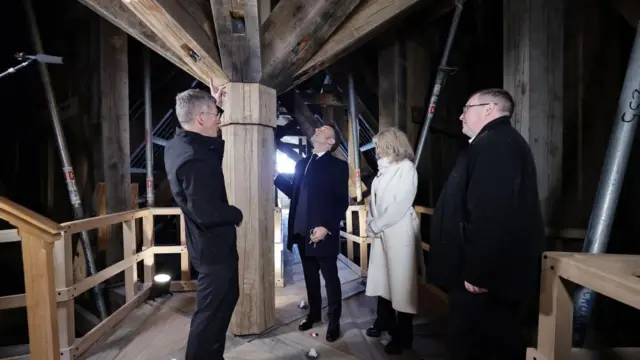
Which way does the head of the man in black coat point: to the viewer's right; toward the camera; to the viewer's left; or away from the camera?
to the viewer's left

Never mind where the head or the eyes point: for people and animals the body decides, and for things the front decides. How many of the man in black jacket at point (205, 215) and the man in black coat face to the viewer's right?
1

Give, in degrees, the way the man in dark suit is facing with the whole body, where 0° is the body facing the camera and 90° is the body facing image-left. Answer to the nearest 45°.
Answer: approximately 45°

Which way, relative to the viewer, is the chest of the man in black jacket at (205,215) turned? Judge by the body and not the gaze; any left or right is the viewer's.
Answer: facing to the right of the viewer

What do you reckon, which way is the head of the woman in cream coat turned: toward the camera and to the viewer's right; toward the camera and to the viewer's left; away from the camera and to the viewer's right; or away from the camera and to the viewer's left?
away from the camera and to the viewer's left

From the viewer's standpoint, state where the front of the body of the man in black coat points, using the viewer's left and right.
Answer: facing to the left of the viewer

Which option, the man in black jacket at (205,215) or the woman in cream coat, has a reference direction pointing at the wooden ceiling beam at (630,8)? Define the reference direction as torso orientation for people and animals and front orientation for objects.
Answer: the man in black jacket

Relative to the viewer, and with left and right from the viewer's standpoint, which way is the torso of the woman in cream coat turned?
facing to the left of the viewer

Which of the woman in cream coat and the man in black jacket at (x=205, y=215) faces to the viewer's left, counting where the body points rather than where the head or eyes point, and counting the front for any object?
the woman in cream coat

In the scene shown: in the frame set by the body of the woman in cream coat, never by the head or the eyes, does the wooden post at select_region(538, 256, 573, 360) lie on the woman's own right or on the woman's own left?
on the woman's own left
